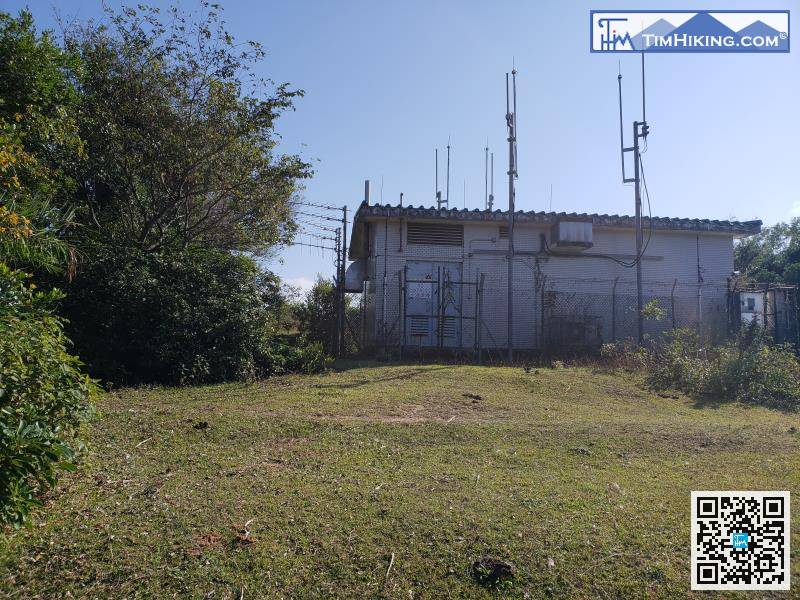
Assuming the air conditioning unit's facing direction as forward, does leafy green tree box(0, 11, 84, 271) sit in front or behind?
in front

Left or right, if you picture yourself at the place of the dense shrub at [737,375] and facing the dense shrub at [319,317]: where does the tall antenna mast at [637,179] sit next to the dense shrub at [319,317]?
right

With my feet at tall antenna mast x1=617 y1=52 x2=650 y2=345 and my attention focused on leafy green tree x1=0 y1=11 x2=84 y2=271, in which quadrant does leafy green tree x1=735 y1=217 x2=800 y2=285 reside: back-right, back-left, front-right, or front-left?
back-right

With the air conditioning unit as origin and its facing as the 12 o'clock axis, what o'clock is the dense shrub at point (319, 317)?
The dense shrub is roughly at 3 o'clock from the air conditioning unit.

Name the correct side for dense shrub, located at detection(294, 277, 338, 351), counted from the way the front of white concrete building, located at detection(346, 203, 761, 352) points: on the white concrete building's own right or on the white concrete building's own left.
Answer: on the white concrete building's own right

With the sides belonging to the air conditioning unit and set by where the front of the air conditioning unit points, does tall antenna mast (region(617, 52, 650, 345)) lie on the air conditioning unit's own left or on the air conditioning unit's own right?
on the air conditioning unit's own left

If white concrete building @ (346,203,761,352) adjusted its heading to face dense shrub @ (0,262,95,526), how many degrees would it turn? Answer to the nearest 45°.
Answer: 0° — it already faces it

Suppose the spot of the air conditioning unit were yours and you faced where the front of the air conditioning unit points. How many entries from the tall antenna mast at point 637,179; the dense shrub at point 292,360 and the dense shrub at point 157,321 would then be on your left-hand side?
1

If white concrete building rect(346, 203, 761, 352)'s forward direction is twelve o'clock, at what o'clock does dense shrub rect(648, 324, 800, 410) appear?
The dense shrub is roughly at 11 o'clock from the white concrete building.

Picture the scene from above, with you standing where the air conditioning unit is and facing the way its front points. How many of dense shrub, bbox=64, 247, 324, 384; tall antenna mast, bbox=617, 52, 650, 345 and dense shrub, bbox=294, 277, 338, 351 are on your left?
1
